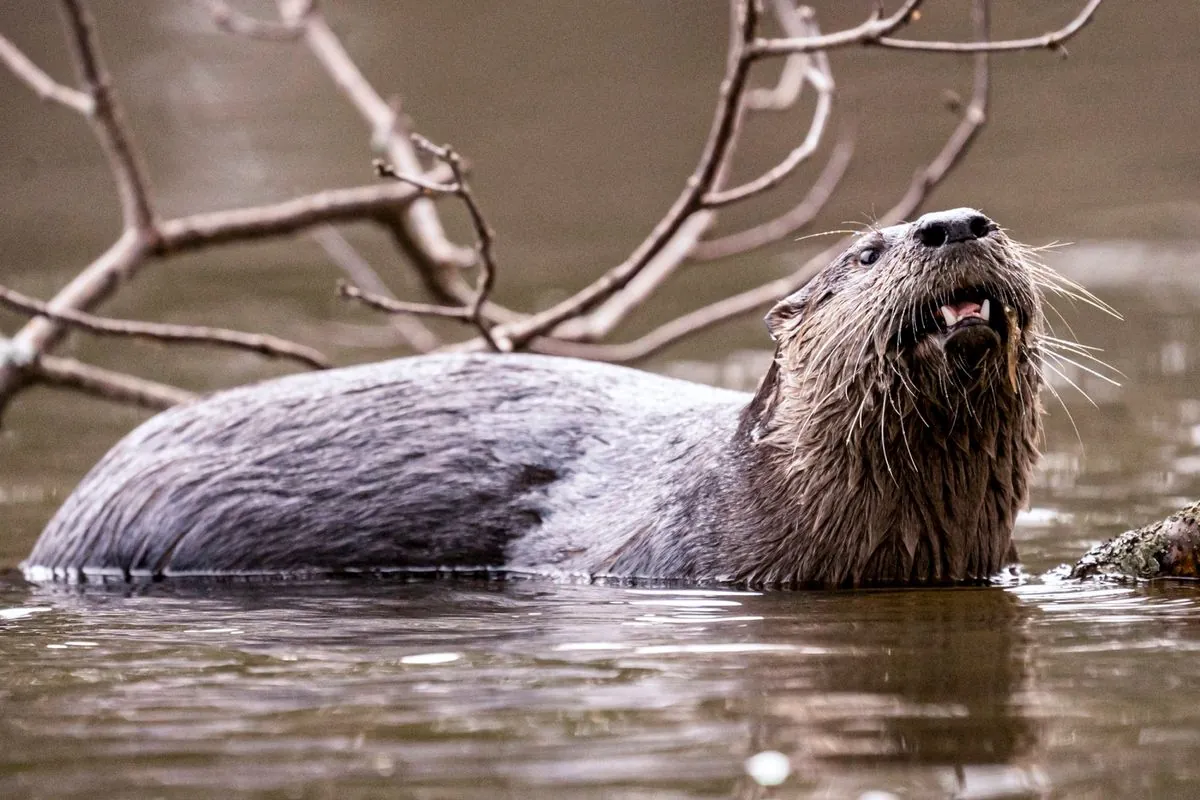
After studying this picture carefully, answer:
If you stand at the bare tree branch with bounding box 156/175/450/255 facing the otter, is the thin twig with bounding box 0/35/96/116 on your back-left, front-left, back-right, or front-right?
back-right

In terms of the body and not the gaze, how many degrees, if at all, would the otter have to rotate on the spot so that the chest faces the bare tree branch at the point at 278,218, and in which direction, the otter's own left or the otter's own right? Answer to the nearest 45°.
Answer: approximately 135° to the otter's own left

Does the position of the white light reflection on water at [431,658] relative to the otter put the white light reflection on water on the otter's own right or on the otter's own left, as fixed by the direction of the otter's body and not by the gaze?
on the otter's own right

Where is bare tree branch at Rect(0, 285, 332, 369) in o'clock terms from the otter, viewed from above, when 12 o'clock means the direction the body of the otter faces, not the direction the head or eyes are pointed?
The bare tree branch is roughly at 7 o'clock from the otter.

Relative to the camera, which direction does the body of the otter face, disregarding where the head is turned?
to the viewer's right

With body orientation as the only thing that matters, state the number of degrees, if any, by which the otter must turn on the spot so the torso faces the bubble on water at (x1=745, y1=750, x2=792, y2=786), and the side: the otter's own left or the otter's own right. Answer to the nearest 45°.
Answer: approximately 90° to the otter's own right
